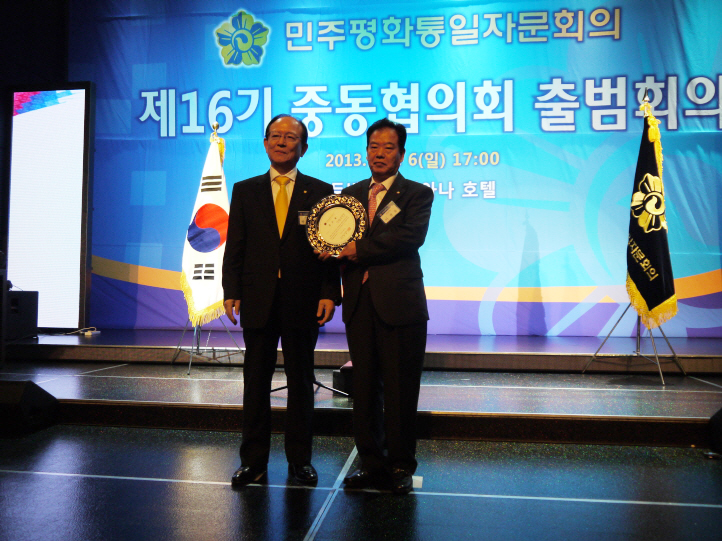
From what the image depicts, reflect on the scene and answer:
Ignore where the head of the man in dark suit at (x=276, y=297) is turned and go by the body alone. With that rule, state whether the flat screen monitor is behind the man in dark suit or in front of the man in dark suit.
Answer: behind

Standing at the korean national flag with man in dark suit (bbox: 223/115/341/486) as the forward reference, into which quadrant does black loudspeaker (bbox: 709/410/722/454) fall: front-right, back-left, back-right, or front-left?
front-left

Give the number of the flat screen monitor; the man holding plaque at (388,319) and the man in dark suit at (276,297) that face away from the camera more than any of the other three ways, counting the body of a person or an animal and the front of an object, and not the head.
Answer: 0

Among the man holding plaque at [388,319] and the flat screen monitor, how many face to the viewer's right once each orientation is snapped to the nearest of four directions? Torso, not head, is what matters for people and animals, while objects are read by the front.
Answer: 0

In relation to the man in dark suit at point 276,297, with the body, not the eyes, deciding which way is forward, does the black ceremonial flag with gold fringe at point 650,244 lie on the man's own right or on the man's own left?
on the man's own left

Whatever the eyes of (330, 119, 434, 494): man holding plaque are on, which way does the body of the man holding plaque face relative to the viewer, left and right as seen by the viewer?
facing the viewer and to the left of the viewer

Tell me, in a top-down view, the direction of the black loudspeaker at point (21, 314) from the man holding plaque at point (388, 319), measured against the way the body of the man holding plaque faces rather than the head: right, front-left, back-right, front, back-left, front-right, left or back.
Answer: right

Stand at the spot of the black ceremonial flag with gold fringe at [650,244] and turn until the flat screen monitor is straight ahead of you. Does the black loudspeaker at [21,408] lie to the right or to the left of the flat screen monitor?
left

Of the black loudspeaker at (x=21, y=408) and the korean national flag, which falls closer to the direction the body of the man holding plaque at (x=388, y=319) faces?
the black loudspeaker

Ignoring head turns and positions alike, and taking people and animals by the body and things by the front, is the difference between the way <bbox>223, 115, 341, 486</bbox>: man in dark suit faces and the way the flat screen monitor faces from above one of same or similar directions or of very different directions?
same or similar directions

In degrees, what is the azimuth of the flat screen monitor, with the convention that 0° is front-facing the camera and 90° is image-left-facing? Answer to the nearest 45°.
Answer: approximately 45°

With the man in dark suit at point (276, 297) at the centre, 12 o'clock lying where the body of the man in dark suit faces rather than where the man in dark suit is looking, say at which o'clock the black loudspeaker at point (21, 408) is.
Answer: The black loudspeaker is roughly at 4 o'clock from the man in dark suit.

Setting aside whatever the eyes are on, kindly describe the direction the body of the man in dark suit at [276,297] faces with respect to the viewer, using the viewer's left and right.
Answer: facing the viewer

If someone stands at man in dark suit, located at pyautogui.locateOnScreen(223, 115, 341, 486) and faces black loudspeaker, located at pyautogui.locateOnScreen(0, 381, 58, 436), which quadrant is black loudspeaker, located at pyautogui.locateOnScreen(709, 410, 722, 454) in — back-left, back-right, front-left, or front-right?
back-right
